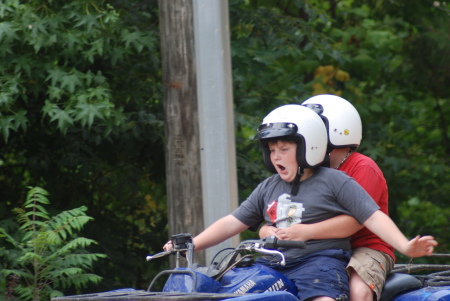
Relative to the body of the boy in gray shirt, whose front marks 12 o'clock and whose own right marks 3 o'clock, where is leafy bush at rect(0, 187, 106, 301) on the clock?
The leafy bush is roughly at 3 o'clock from the boy in gray shirt.

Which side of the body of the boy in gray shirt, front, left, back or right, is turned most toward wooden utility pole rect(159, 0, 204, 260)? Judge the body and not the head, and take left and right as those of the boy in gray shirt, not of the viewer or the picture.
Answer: right

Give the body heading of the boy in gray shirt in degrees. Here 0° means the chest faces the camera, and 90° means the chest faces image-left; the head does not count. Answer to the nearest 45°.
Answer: approximately 45°
